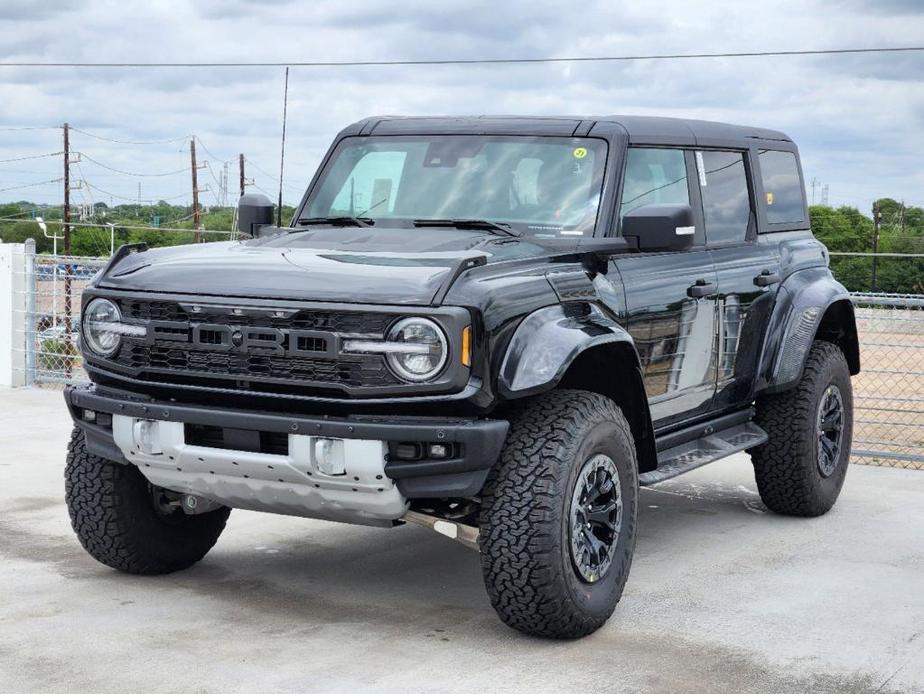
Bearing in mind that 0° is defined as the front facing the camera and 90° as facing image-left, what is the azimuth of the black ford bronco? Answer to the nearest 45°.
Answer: approximately 45°
